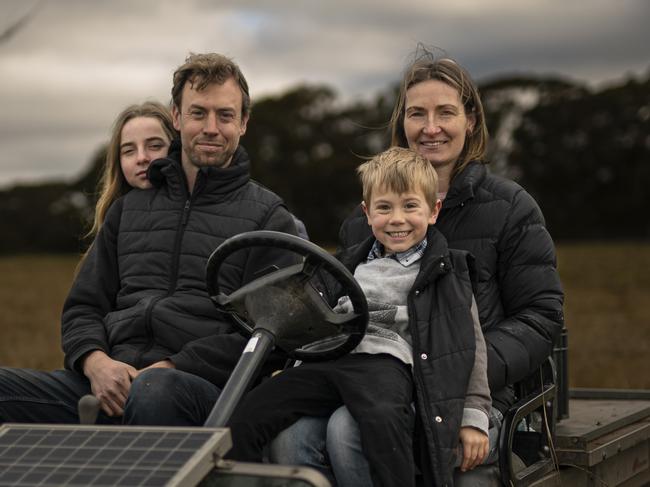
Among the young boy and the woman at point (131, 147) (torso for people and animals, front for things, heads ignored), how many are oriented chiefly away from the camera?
0

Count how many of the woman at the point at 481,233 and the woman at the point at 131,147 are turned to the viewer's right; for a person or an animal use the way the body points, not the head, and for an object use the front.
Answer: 0

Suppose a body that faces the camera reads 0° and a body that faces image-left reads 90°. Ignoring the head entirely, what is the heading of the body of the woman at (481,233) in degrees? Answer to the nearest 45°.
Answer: approximately 45°

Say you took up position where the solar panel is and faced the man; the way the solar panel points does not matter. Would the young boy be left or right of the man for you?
right

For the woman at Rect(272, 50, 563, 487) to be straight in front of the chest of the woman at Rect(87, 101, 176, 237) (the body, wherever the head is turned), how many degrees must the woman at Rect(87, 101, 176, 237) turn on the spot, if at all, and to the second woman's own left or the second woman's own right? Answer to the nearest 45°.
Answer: approximately 45° to the second woman's own left

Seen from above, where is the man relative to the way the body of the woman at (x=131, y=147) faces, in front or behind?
in front

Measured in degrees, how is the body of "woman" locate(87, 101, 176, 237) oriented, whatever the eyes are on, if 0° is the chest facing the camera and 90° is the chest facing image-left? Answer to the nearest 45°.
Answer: approximately 0°

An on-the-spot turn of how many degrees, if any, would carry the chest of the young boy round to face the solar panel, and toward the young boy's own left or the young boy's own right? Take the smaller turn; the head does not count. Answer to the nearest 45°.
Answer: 0° — they already face it

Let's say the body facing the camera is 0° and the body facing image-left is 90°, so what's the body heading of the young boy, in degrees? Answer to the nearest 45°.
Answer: approximately 45°

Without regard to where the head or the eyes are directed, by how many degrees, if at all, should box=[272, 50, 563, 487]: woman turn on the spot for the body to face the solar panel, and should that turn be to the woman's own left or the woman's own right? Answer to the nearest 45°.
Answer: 0° — they already face it

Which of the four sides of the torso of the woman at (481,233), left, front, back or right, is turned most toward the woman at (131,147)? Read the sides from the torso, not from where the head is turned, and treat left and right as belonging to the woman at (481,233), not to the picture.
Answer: right
